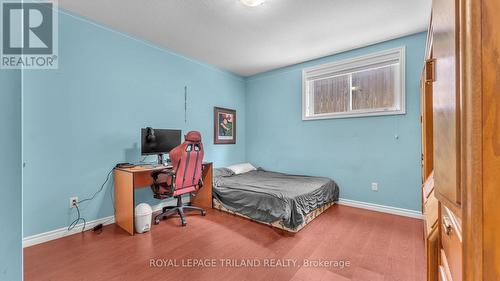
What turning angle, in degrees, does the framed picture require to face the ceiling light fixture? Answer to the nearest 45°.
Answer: approximately 45° to its right

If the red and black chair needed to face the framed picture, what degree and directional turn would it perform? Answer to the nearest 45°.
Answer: approximately 90° to its right

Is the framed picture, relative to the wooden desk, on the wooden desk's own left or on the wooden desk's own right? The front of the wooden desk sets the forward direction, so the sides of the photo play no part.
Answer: on the wooden desk's own left

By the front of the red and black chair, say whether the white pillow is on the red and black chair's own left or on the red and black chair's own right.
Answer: on the red and black chair's own right

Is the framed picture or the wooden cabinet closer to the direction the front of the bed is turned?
the wooden cabinet

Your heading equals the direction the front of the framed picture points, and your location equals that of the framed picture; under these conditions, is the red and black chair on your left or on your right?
on your right

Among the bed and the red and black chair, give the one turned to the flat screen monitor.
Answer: the red and black chair

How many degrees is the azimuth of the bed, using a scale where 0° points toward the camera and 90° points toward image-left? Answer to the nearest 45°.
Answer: approximately 315°

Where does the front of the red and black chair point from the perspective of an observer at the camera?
facing away from the viewer and to the left of the viewer

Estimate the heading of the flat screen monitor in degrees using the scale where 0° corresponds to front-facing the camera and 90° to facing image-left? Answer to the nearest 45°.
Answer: approximately 315°

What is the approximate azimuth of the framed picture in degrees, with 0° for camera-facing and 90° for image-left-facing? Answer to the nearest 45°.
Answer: approximately 315°

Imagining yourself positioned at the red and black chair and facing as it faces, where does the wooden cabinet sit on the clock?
The wooden cabinet is roughly at 7 o'clock from the red and black chair.
